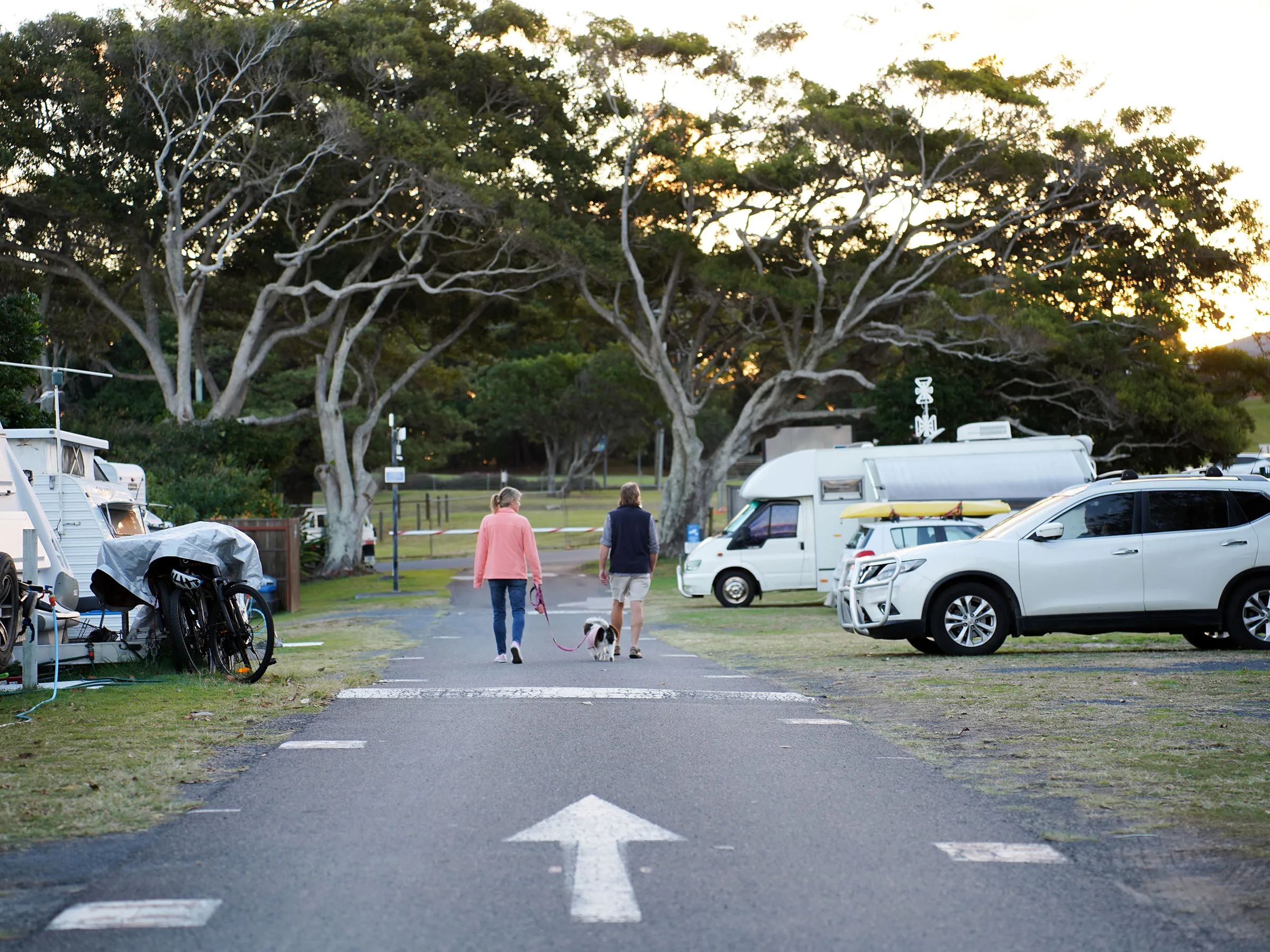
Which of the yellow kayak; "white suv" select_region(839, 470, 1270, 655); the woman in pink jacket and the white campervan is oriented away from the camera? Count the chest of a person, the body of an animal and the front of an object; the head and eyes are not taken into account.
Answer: the woman in pink jacket

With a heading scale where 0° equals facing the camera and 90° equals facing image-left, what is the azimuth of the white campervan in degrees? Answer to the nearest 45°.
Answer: approximately 90°

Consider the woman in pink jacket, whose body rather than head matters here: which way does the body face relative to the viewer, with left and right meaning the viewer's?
facing away from the viewer

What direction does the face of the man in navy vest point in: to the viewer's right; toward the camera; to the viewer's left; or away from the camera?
away from the camera

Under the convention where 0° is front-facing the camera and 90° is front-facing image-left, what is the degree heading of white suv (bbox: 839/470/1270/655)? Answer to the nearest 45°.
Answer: approximately 90°

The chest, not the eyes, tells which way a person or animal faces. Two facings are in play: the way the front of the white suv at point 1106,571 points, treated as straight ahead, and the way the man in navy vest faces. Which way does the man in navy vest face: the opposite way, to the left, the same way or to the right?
to the right

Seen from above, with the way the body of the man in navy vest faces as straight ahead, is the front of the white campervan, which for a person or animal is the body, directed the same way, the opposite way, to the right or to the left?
to the left

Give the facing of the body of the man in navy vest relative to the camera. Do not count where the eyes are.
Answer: away from the camera

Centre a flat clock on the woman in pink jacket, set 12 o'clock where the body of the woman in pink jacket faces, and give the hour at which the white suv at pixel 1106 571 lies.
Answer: The white suv is roughly at 3 o'clock from the woman in pink jacket.

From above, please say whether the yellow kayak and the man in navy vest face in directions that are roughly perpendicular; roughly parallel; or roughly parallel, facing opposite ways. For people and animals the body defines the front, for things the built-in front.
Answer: roughly perpendicular

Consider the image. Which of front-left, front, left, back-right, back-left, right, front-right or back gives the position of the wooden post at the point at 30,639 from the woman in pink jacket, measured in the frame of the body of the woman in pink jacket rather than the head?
back-left
